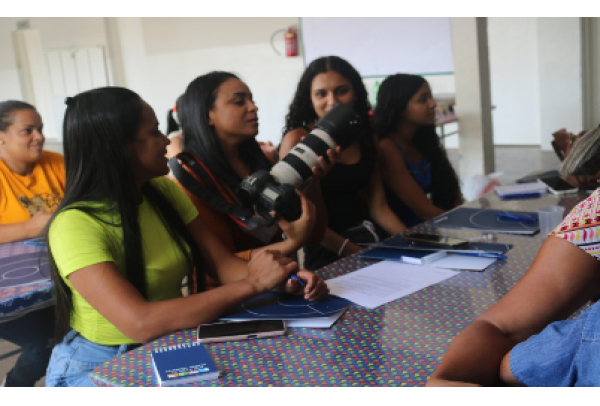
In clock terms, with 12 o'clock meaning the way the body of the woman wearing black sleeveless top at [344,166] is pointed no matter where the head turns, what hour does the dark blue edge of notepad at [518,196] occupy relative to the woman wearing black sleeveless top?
The dark blue edge of notepad is roughly at 9 o'clock from the woman wearing black sleeveless top.

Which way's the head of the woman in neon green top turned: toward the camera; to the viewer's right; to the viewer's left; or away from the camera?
to the viewer's right

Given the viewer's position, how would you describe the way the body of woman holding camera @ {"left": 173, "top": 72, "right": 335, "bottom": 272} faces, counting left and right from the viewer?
facing the viewer and to the right of the viewer

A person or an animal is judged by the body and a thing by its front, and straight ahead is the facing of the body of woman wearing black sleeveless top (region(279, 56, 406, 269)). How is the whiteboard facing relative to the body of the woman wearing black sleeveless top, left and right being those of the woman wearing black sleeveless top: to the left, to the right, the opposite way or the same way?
the same way

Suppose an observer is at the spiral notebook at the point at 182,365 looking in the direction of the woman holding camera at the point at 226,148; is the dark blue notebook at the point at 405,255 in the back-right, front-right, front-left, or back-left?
front-right

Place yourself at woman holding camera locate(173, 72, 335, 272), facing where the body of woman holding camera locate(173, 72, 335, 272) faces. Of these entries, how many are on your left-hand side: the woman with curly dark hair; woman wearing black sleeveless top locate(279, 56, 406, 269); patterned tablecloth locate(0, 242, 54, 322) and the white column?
3

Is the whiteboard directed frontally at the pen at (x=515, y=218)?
yes

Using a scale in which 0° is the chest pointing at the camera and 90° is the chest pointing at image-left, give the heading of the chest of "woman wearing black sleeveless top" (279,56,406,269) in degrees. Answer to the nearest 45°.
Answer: approximately 0°

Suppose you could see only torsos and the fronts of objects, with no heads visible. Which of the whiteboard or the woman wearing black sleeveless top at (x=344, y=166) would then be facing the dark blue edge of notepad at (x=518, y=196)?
the whiteboard

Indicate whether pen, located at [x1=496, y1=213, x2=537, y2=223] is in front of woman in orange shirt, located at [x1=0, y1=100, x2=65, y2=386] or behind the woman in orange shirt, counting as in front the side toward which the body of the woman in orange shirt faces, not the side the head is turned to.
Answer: in front

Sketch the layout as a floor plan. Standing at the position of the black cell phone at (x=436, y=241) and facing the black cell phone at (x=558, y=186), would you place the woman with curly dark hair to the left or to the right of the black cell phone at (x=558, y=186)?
left

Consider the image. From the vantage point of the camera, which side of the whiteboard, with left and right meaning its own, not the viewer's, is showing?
front

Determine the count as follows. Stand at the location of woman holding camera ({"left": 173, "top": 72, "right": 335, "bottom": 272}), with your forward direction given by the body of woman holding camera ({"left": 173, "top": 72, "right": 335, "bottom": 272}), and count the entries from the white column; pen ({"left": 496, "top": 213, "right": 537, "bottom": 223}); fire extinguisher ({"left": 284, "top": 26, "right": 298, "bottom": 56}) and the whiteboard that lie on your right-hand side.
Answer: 0

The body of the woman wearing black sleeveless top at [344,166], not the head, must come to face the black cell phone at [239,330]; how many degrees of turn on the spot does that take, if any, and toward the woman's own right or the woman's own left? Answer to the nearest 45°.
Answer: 0° — they already face it

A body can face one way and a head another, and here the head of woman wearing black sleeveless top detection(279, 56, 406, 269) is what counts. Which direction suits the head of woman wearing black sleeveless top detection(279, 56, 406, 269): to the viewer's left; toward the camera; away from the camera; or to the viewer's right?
toward the camera

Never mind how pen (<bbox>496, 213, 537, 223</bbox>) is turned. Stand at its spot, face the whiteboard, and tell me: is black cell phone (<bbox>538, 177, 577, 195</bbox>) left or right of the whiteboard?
right

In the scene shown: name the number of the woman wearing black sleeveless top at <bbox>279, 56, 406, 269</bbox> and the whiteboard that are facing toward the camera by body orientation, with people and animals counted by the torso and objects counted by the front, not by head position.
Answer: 2
